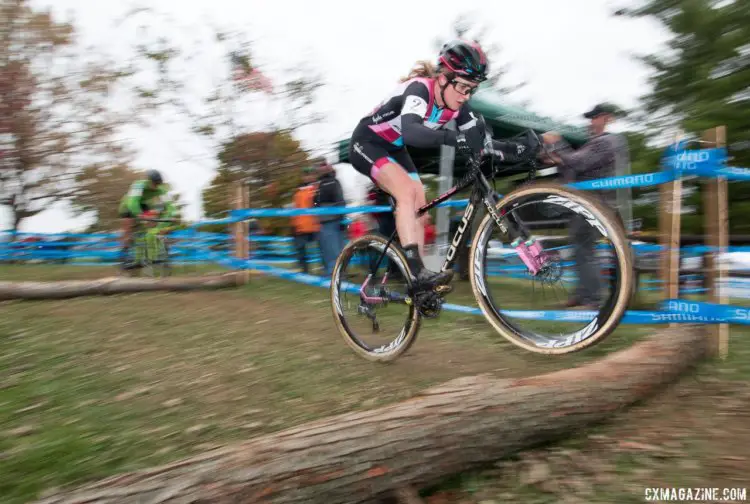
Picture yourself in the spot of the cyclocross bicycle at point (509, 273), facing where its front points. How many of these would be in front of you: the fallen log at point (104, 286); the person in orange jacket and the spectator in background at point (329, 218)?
0

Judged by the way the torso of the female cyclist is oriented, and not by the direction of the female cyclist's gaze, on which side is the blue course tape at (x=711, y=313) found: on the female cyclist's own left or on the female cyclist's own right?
on the female cyclist's own left

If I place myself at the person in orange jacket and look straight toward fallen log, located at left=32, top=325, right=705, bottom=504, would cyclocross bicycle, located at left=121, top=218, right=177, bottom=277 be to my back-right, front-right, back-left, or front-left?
back-right

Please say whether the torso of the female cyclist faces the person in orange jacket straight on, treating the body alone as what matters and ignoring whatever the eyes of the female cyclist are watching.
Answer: no

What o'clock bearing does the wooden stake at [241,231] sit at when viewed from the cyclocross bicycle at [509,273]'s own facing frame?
The wooden stake is roughly at 6 o'clock from the cyclocross bicycle.

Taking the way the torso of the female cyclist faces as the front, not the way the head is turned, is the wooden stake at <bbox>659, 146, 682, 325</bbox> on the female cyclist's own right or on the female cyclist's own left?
on the female cyclist's own left

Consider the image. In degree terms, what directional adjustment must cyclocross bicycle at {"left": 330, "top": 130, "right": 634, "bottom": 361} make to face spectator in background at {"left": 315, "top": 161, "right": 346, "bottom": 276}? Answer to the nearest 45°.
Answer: approximately 180°

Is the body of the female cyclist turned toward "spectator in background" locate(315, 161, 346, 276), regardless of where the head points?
no

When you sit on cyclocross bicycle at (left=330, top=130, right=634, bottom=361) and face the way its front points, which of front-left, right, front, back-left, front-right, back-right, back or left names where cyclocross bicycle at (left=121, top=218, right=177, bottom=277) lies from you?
back

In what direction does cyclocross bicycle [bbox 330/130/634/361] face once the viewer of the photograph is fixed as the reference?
facing the viewer and to the right of the viewer

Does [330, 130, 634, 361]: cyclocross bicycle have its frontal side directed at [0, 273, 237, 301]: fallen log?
no

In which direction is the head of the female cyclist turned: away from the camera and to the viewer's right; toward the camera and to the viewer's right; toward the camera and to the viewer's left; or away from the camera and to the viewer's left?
toward the camera and to the viewer's right

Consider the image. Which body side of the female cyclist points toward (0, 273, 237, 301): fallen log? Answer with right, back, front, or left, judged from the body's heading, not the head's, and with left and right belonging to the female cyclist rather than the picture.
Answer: back

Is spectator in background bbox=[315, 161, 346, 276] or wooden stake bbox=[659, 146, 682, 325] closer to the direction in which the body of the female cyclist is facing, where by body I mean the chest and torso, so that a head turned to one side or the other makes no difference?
the wooden stake
